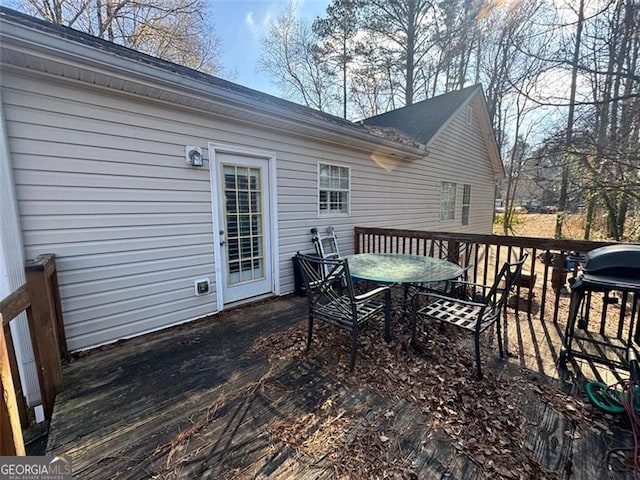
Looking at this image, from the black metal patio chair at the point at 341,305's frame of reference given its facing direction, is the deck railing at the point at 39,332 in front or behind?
behind

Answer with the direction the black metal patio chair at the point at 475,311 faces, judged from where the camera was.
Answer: facing away from the viewer and to the left of the viewer

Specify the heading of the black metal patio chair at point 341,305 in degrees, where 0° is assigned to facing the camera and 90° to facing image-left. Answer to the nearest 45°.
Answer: approximately 225°

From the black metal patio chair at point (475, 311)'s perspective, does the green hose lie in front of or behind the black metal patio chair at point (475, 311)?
behind

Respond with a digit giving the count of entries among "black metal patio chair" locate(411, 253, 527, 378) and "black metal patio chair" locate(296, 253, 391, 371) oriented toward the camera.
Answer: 0

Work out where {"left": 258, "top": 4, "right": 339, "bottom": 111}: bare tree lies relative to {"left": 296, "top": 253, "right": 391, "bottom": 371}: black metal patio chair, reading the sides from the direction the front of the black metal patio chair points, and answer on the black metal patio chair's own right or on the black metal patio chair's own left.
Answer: on the black metal patio chair's own left

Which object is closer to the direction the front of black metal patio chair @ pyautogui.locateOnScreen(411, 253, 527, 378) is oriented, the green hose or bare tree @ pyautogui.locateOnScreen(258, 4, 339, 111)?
the bare tree

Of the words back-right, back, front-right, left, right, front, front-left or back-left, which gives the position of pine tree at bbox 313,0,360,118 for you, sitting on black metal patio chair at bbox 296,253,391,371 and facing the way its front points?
front-left

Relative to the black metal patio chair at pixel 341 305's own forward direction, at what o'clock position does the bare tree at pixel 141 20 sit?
The bare tree is roughly at 9 o'clock from the black metal patio chair.
